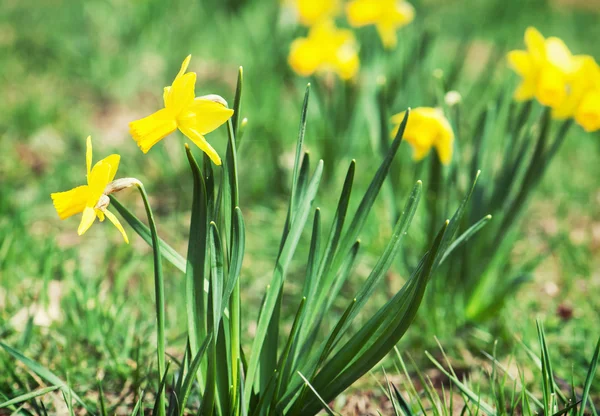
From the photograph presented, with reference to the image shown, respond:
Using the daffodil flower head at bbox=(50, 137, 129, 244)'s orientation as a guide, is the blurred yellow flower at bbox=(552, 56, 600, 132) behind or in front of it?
behind

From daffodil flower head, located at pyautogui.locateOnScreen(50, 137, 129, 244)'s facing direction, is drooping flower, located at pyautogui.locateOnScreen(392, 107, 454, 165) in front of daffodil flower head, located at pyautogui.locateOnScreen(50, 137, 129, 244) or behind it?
behind

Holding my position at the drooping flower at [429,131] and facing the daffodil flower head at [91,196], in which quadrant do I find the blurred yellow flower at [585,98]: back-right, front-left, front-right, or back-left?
back-left

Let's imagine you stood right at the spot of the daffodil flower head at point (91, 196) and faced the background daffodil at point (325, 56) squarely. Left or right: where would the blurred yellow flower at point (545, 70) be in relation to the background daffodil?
right
